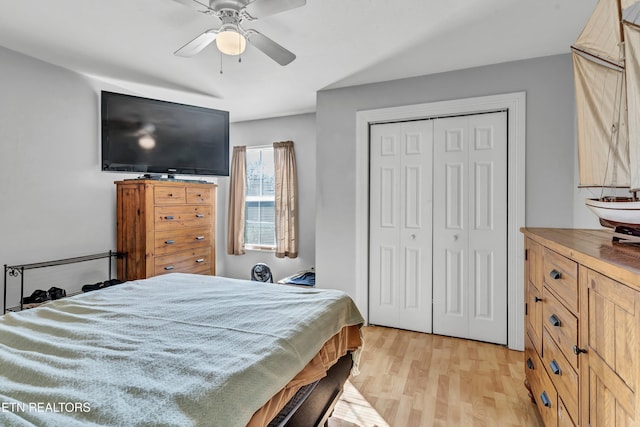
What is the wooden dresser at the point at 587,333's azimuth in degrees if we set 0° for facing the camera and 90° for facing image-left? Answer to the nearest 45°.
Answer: approximately 45°

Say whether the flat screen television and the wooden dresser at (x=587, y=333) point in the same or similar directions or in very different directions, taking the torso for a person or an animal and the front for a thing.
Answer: very different directions

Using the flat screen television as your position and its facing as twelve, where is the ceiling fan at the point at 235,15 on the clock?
The ceiling fan is roughly at 1 o'clock from the flat screen television.

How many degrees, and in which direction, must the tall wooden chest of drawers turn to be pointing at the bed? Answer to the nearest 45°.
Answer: approximately 45° to its right

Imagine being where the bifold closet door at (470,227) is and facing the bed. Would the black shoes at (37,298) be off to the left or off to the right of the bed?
right

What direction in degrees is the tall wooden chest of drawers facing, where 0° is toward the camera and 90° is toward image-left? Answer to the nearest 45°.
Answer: approximately 315°
